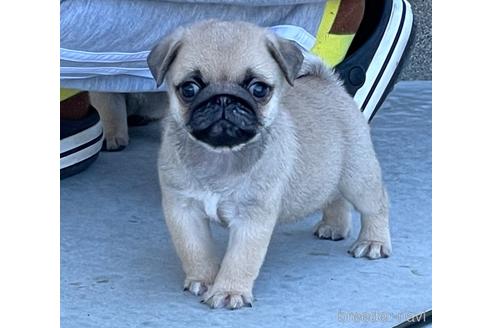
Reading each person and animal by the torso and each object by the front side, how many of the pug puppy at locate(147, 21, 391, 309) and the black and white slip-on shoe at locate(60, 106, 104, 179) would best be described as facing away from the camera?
0

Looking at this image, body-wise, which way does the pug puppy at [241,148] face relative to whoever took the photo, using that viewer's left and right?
facing the viewer and to the left of the viewer

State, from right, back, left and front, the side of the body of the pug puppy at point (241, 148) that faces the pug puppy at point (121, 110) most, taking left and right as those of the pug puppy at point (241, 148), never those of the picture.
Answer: right

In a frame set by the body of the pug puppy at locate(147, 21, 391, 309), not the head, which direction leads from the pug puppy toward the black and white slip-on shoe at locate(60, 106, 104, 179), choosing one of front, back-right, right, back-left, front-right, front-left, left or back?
right
